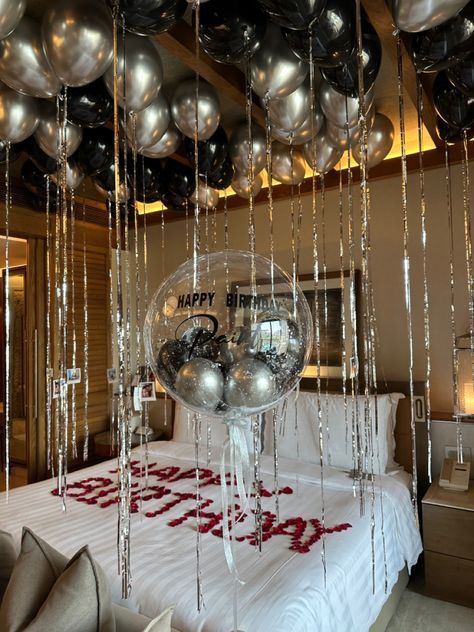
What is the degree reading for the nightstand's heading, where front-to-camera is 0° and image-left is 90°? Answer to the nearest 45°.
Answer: approximately 45°

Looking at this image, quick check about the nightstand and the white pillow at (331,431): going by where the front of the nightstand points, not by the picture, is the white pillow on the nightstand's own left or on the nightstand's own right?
on the nightstand's own right
